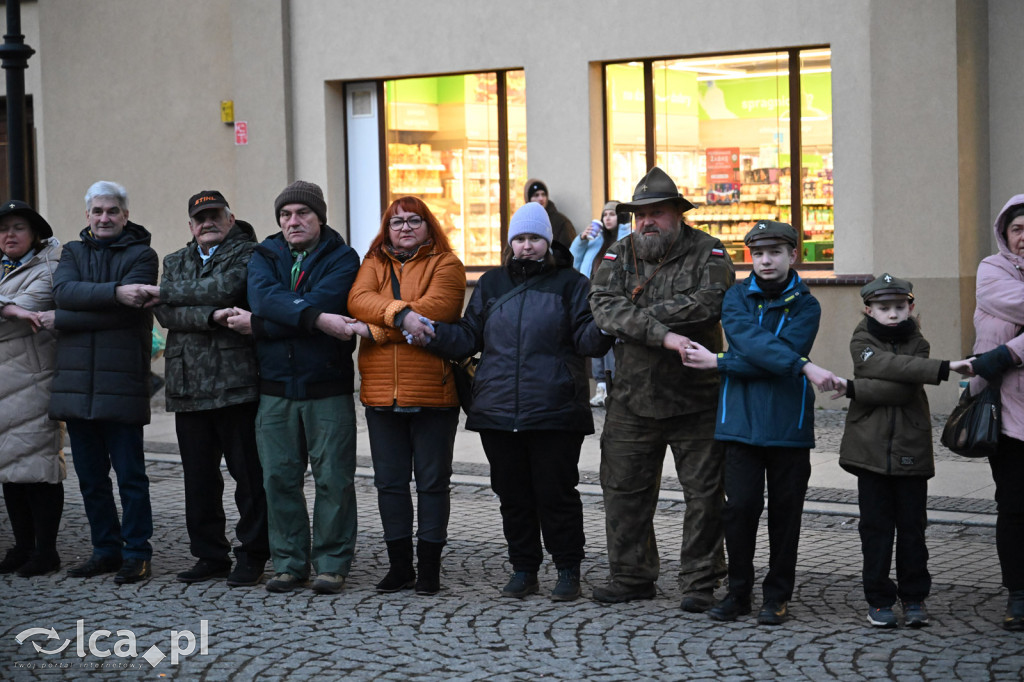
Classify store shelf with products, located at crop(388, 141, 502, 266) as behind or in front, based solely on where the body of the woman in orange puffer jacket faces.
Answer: behind

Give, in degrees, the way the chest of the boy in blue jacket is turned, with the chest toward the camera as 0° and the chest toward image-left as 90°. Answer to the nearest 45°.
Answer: approximately 0°

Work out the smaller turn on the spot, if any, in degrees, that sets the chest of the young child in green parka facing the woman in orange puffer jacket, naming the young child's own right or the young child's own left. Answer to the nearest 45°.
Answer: approximately 90° to the young child's own right

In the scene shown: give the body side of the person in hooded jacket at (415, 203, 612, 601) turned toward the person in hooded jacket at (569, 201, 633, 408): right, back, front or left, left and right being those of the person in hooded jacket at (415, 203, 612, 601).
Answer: back

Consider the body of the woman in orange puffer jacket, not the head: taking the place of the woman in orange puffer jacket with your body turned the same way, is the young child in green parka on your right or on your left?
on your left

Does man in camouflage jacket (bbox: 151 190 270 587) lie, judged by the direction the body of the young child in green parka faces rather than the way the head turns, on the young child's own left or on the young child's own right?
on the young child's own right
